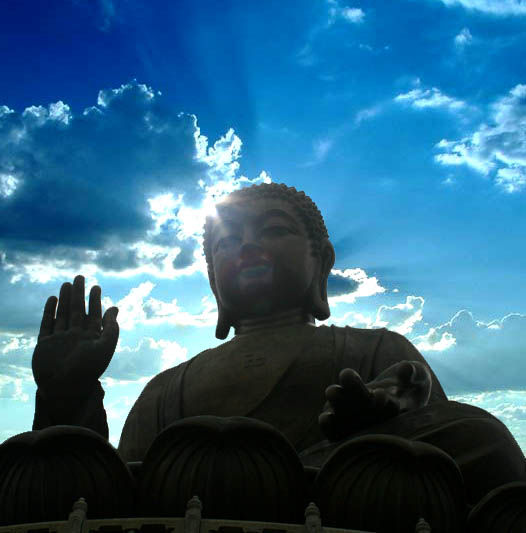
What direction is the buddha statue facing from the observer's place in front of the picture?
facing the viewer and to the left of the viewer
